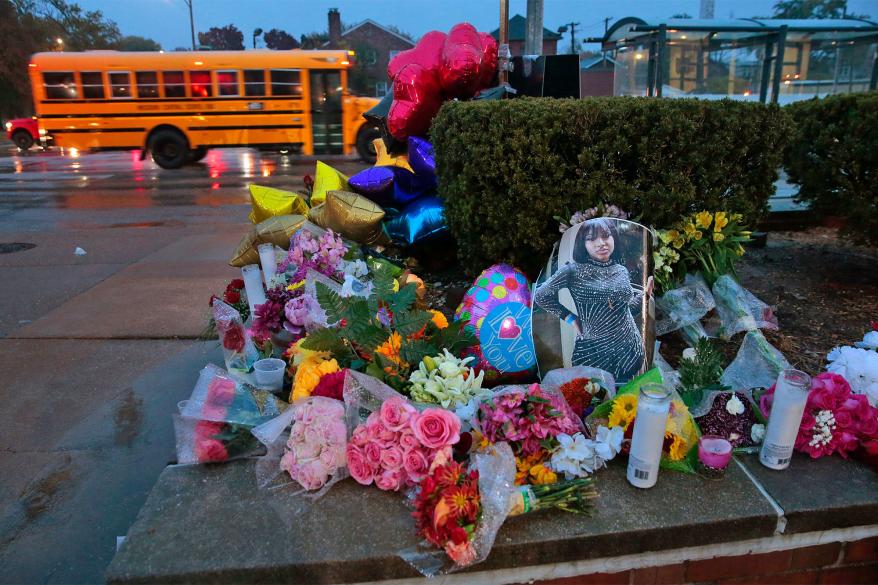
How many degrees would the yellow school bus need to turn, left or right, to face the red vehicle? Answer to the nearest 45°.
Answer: approximately 135° to its left

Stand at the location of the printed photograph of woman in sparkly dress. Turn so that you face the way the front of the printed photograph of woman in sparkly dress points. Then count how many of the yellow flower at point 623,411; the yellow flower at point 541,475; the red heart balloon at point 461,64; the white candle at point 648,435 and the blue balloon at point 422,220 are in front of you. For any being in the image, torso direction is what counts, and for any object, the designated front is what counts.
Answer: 3

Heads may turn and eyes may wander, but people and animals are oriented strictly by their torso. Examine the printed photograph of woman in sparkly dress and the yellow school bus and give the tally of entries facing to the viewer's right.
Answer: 1

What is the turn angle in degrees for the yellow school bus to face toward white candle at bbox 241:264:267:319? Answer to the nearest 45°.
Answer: approximately 90° to its right

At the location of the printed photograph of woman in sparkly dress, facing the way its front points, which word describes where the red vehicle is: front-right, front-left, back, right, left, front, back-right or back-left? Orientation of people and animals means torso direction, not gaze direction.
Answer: back-right

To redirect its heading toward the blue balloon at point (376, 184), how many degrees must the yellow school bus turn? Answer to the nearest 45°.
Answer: approximately 90° to its right

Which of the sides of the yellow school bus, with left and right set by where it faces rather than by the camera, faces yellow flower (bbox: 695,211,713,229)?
right

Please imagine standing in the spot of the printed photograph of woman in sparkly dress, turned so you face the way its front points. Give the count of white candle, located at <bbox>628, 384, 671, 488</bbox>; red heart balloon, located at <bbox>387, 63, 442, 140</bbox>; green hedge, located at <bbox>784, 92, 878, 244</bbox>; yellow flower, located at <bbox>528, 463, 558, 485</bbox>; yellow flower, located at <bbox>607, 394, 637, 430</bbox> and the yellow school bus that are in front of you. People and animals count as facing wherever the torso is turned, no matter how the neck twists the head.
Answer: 3

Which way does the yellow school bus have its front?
to the viewer's right

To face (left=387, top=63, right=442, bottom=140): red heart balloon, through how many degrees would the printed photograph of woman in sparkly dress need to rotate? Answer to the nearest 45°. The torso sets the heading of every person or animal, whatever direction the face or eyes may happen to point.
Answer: approximately 135° to its right
